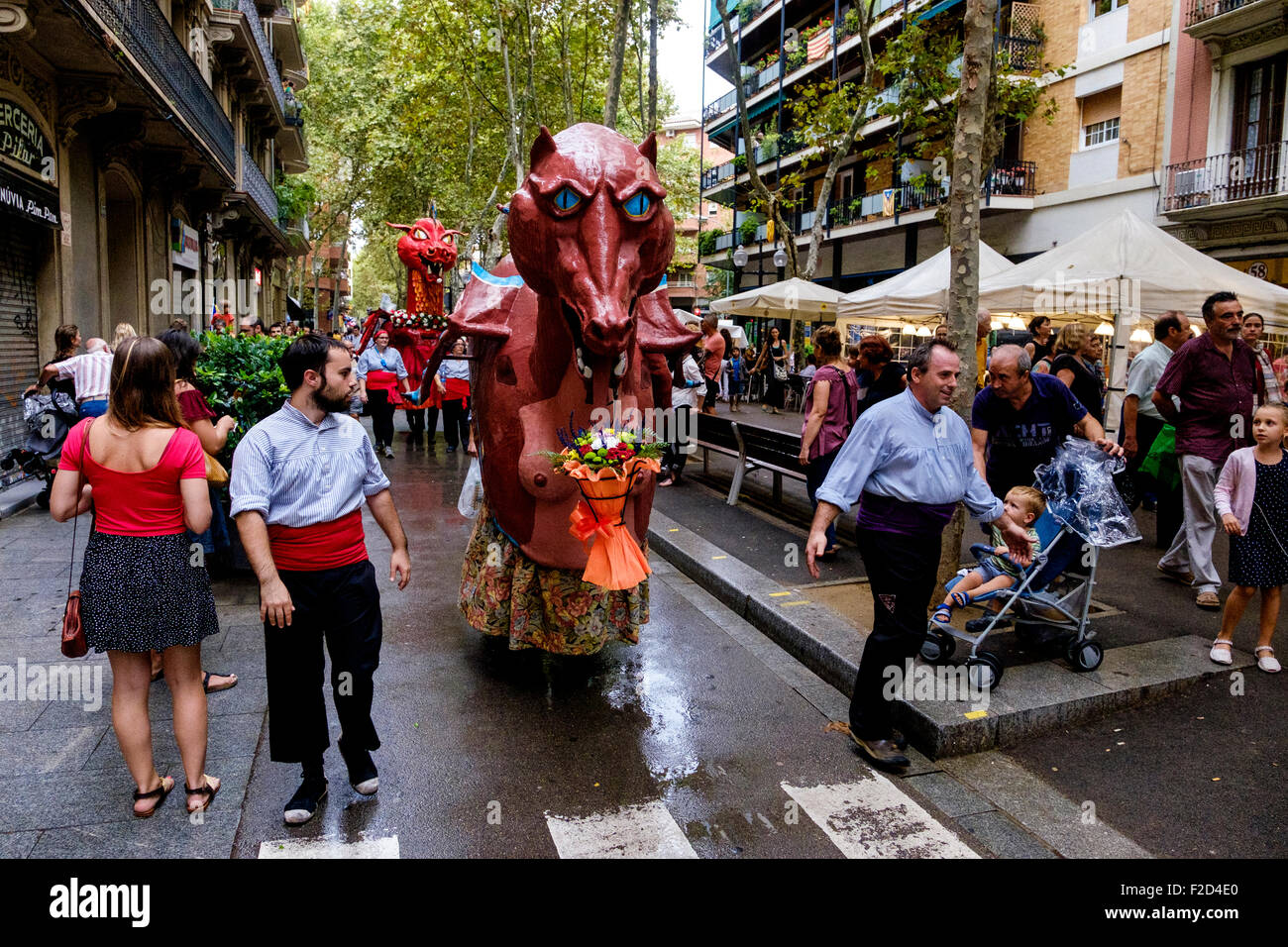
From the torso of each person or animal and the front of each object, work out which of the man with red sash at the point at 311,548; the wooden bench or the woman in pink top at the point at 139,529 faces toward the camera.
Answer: the man with red sash

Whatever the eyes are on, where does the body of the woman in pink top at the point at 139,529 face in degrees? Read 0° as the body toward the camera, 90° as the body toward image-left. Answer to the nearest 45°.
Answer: approximately 180°

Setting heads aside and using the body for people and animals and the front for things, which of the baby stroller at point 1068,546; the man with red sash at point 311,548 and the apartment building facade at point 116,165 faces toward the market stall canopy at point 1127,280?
the apartment building facade

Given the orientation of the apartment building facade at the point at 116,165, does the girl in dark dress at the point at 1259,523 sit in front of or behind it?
in front

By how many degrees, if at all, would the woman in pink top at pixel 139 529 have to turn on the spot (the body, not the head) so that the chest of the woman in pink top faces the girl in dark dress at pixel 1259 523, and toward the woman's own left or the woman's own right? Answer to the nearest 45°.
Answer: approximately 90° to the woman's own right

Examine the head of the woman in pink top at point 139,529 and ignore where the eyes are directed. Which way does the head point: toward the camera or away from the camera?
away from the camera

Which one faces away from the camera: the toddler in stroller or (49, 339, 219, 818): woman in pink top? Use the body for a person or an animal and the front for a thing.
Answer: the woman in pink top

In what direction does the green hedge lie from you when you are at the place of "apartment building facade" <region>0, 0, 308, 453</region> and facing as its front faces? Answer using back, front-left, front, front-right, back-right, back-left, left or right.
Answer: front-right

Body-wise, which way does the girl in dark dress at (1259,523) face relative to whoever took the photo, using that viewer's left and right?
facing the viewer

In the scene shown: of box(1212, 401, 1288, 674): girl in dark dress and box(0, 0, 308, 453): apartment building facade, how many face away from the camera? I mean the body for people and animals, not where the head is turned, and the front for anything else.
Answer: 0

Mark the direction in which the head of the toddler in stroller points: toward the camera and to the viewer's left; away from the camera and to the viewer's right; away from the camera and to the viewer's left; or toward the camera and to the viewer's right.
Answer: toward the camera and to the viewer's left
